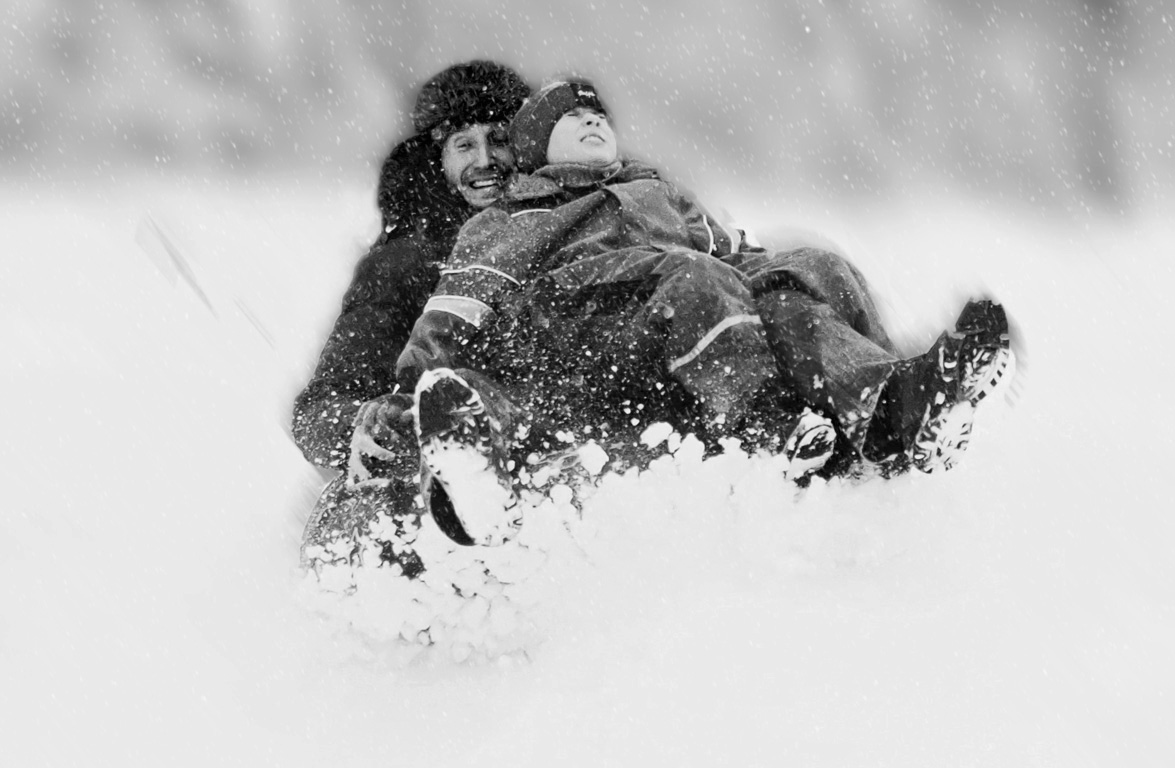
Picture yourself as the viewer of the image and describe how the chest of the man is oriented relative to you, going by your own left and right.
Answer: facing the viewer and to the right of the viewer

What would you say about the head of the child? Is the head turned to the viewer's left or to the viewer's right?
to the viewer's right
